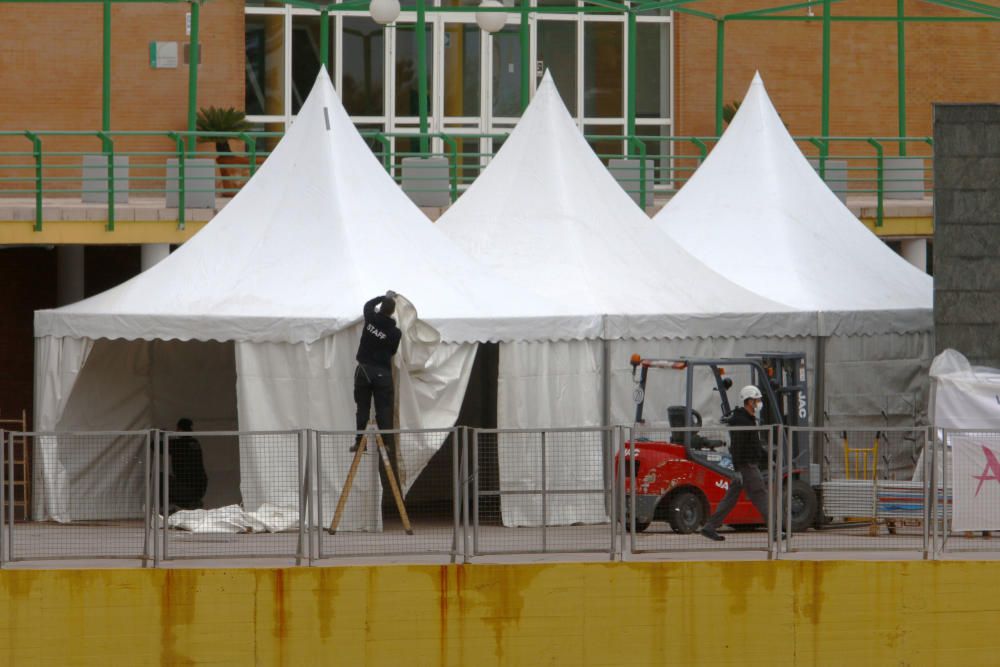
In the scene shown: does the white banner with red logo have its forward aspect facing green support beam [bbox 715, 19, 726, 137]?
no

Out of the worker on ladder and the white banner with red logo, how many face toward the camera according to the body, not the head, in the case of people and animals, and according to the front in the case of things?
1

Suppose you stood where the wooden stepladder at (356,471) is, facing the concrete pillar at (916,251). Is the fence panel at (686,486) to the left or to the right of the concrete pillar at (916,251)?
right

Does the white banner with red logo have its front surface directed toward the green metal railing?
no

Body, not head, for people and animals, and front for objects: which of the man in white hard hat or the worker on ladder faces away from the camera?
the worker on ladder

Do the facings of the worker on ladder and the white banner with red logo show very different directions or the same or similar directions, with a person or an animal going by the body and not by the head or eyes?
very different directions

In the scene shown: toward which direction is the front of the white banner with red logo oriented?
toward the camera

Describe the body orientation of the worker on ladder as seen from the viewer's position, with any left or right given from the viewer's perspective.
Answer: facing away from the viewer

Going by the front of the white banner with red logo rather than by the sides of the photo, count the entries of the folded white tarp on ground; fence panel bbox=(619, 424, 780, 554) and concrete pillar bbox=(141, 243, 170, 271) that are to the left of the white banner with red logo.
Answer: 0
